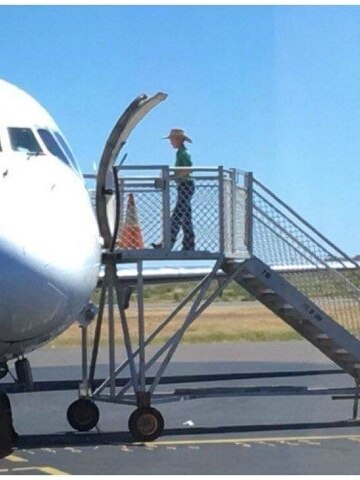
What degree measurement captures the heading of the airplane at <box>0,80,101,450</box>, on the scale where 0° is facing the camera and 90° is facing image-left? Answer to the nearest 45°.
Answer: approximately 0°
